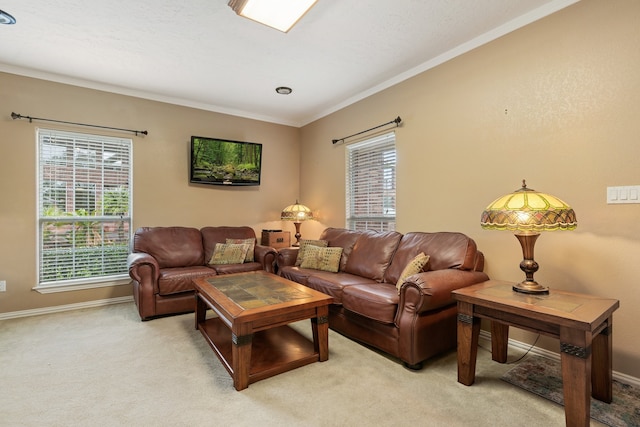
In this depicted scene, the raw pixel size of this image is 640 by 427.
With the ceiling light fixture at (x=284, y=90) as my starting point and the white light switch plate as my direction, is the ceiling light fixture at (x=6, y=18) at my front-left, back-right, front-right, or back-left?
back-right

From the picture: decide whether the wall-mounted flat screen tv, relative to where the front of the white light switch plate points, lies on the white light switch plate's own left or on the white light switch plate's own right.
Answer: on the white light switch plate's own right

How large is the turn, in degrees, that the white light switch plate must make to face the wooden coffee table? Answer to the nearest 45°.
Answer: approximately 45° to its right

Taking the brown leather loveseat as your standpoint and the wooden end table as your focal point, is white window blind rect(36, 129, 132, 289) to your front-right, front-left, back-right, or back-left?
back-right

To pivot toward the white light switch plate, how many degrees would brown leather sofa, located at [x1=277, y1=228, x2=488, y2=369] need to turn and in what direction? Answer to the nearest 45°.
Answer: approximately 135° to its left

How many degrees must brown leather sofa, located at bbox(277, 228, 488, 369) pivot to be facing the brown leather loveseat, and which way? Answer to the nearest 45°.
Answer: approximately 45° to its right

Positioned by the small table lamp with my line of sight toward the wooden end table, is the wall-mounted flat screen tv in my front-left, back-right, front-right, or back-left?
back-right

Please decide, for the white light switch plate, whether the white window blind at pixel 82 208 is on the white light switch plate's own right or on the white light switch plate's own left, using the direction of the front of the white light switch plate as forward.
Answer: on the white light switch plate's own right

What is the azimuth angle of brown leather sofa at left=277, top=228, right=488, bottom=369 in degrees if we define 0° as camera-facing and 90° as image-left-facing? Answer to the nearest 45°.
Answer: approximately 45°

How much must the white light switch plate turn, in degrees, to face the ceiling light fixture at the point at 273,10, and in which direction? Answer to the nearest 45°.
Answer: approximately 45° to its right

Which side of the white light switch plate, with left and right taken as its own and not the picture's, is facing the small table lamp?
right
